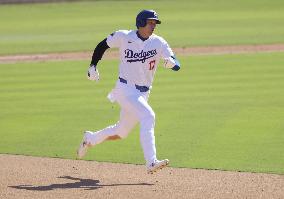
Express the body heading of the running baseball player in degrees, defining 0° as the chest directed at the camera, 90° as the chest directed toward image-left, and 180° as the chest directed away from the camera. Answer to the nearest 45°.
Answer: approximately 315°
